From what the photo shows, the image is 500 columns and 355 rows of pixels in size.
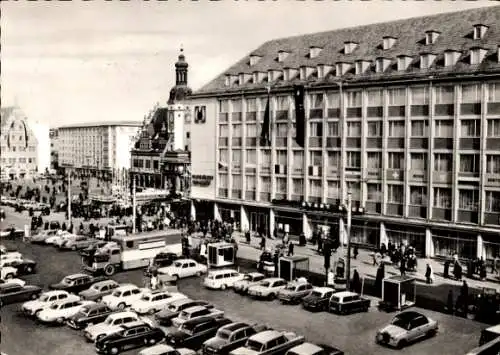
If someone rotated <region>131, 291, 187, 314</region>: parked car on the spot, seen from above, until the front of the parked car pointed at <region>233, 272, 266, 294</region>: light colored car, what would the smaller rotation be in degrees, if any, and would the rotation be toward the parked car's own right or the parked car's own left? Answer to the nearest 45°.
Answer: approximately 180°

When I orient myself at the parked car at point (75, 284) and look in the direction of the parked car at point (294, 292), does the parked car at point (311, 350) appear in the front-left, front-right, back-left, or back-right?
front-right

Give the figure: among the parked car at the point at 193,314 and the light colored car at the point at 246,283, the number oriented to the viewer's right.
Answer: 0

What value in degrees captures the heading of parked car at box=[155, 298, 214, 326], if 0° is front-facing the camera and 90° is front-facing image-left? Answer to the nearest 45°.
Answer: approximately 45°

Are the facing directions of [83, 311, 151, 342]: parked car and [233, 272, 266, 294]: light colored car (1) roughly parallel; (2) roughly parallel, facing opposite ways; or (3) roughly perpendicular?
roughly parallel

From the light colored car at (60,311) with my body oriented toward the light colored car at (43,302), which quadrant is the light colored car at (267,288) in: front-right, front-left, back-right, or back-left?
back-right

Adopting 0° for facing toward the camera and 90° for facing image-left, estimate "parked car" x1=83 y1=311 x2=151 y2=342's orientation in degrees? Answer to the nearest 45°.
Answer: approximately 45°

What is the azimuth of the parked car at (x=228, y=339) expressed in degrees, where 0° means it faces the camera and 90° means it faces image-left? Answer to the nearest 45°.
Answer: approximately 45°

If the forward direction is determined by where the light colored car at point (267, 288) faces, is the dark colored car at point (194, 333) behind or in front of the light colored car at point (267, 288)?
in front

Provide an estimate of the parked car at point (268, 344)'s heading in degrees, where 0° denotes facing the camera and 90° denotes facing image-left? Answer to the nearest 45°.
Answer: approximately 45°

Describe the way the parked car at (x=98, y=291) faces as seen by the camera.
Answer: facing the viewer and to the left of the viewer

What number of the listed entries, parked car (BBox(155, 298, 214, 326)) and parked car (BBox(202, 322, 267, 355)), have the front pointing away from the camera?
0

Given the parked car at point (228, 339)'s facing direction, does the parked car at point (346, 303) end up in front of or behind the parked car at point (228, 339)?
behind

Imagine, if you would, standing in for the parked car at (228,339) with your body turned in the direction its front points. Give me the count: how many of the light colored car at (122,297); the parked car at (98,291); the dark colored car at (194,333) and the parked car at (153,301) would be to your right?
4

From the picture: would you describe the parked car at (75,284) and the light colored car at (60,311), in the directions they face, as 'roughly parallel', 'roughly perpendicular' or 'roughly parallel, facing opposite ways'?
roughly parallel

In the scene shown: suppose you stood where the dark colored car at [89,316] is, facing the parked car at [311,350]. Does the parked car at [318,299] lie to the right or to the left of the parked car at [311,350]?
left

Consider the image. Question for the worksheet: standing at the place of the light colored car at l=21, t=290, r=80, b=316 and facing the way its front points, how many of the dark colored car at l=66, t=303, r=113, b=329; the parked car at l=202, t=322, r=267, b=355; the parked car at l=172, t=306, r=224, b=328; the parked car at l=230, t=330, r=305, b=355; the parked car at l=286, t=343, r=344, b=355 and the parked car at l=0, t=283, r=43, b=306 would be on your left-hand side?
5

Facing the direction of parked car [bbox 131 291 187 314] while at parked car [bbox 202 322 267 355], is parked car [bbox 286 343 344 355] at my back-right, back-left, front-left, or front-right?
back-right

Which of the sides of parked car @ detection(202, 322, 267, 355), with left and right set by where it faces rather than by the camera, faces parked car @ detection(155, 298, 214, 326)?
right
